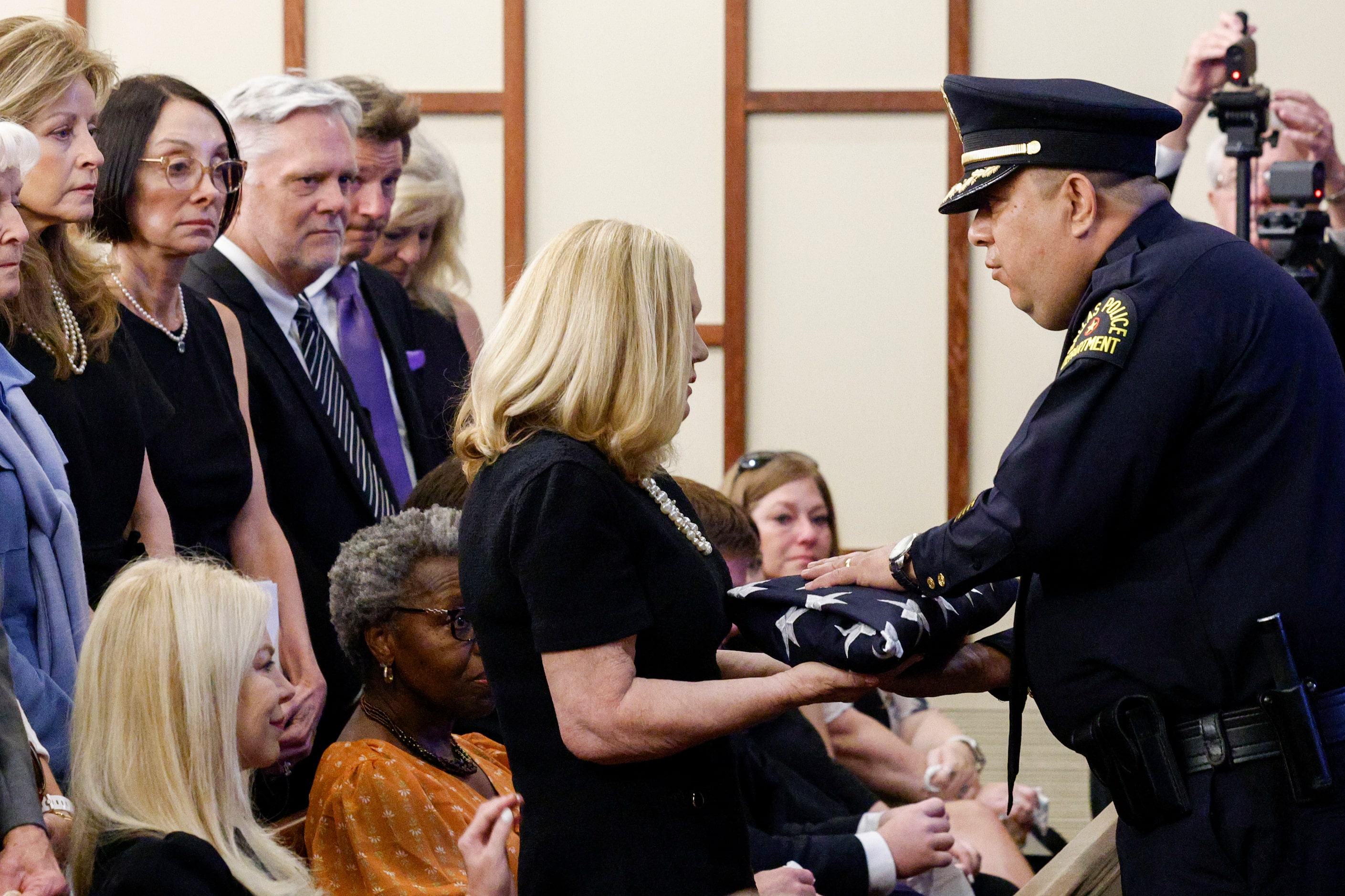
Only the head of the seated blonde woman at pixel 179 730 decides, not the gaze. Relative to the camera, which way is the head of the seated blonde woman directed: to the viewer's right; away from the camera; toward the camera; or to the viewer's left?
to the viewer's right

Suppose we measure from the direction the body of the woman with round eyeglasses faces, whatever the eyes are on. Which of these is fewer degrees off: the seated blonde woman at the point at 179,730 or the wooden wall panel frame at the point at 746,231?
the seated blonde woman

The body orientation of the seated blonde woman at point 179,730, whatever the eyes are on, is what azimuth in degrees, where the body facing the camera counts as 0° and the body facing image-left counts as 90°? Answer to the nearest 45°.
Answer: approximately 270°

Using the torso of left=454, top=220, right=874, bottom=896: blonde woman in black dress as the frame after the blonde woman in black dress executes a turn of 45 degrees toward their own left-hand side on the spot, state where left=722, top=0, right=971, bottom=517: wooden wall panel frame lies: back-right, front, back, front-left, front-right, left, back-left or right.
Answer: front-left

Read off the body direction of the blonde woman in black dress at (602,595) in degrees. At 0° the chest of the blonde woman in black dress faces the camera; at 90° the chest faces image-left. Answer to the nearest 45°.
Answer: approximately 270°

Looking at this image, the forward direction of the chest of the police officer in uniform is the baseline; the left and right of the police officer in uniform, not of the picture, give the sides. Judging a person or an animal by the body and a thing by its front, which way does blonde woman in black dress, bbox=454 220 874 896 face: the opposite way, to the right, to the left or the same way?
the opposite way

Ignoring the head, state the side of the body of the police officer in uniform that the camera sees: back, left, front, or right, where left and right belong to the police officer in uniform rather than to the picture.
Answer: left

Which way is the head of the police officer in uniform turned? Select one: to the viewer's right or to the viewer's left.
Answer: to the viewer's left
